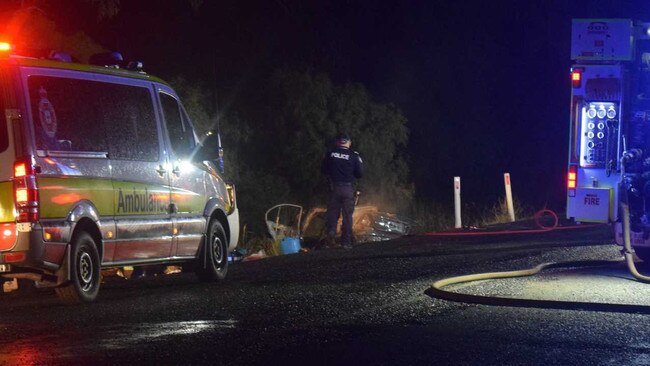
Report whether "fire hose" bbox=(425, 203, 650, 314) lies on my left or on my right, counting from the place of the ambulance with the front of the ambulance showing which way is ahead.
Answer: on my right

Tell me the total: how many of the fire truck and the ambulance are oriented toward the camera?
0

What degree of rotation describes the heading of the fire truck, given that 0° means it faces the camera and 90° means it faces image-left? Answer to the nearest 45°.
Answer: approximately 180°

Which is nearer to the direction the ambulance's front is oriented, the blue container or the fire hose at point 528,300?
the blue container

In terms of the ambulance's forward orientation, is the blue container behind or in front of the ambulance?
in front

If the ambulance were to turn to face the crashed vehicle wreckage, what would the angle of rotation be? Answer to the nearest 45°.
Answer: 0° — it already faces it

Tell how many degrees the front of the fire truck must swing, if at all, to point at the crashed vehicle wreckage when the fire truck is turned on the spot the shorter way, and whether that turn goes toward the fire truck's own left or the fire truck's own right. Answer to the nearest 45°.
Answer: approximately 45° to the fire truck's own left

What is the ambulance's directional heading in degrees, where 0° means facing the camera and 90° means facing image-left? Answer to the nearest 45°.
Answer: approximately 225°

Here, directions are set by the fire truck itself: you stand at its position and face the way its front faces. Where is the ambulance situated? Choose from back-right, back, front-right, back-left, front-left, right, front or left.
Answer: back-left
